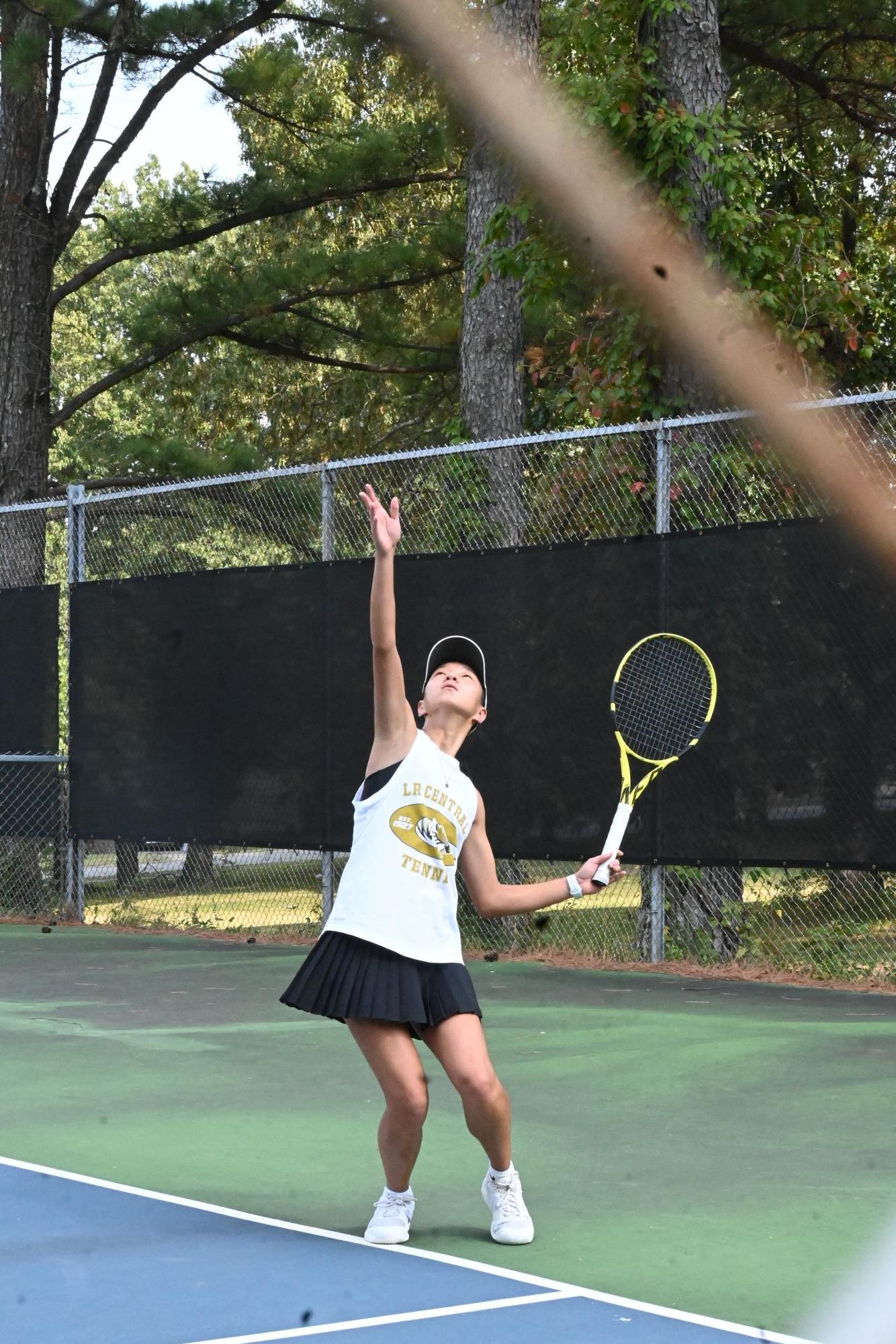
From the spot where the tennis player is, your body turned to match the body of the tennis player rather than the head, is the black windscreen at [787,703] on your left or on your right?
on your left

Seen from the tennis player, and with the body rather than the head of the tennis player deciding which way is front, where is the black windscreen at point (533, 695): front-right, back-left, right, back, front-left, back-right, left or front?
back-left

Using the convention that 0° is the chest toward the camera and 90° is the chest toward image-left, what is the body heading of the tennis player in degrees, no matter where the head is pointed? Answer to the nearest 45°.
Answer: approximately 315°
